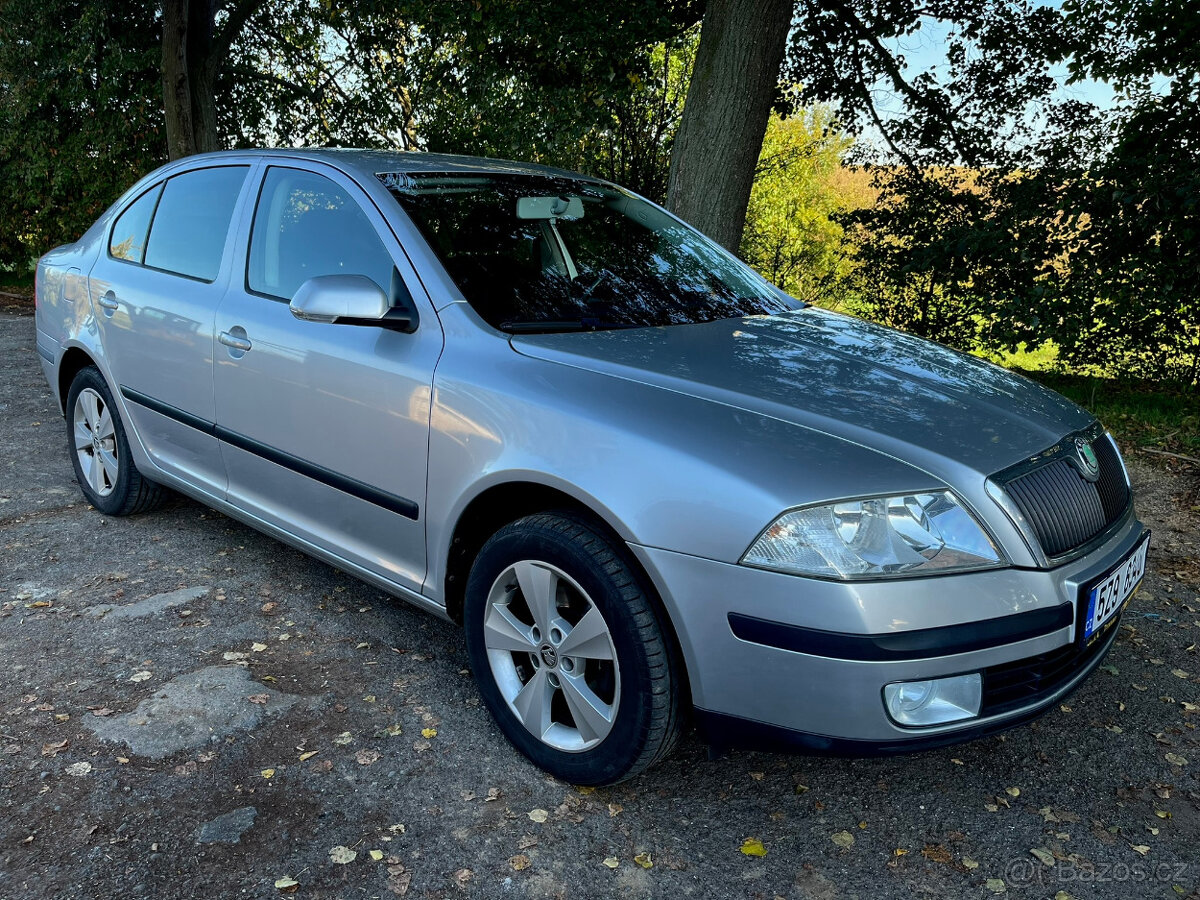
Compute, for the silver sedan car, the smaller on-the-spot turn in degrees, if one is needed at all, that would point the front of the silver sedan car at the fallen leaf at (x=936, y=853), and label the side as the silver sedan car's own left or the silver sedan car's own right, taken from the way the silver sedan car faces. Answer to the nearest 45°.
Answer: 0° — it already faces it

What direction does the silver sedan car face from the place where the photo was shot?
facing the viewer and to the right of the viewer

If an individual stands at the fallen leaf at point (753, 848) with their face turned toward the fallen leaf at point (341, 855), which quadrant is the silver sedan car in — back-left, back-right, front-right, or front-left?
front-right
